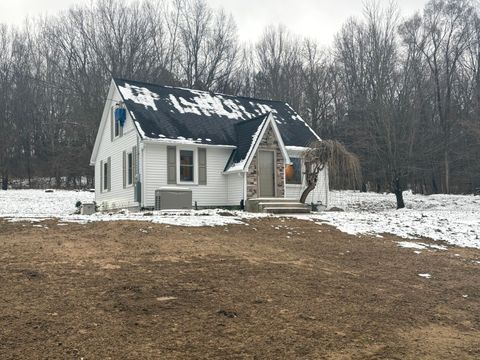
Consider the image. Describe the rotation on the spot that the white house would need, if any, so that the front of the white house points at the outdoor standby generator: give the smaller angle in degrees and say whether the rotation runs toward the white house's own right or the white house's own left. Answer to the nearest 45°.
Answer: approximately 45° to the white house's own right

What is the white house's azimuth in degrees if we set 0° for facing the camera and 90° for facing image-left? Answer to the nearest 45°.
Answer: approximately 315°
